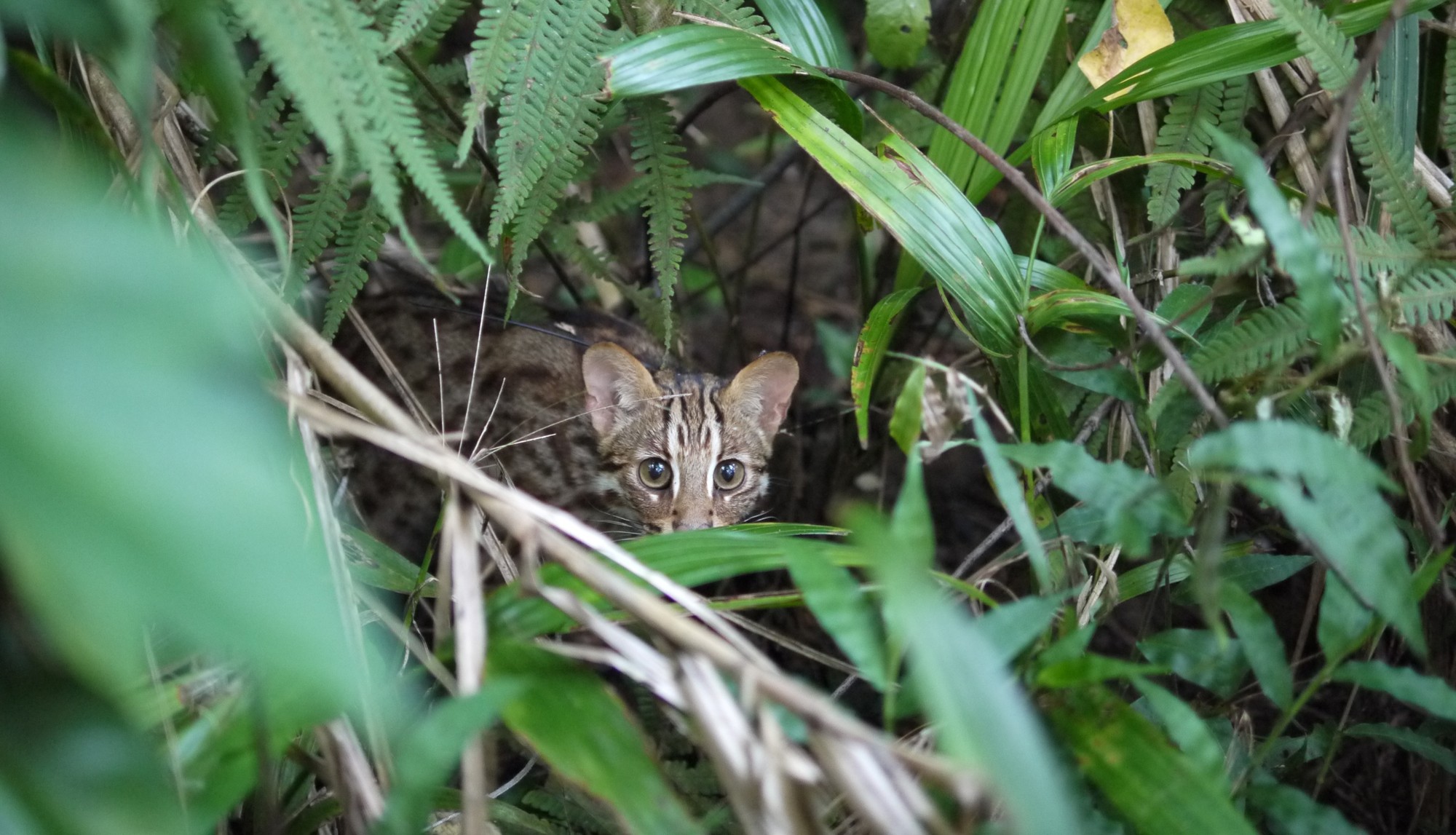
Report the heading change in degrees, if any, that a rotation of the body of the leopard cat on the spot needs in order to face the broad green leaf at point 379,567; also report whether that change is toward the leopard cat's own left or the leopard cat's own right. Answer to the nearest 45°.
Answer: approximately 135° to the leopard cat's own right

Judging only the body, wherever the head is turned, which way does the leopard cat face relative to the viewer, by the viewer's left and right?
facing the viewer and to the right of the viewer

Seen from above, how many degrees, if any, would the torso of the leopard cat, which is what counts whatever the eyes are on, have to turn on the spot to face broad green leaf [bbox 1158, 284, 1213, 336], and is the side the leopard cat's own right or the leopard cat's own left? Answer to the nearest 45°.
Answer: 0° — it already faces it

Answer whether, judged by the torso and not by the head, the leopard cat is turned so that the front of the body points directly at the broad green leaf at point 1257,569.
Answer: yes

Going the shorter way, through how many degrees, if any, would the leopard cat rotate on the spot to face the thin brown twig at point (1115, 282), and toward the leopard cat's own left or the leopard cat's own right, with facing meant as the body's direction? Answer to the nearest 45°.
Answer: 0° — it already faces it

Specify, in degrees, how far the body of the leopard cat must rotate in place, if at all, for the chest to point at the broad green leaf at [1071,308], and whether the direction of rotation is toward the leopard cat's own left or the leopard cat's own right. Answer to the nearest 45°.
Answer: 0° — it already faces it

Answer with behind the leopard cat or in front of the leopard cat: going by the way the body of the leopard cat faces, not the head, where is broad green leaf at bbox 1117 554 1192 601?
in front

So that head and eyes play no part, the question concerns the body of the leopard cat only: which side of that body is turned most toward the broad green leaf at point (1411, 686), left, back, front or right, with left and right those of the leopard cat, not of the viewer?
front
